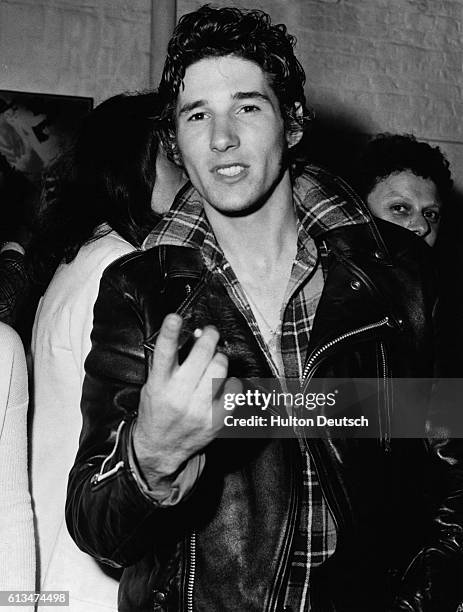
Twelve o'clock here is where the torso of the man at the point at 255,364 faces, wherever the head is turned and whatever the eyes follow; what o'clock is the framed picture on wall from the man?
The framed picture on wall is roughly at 5 o'clock from the man.

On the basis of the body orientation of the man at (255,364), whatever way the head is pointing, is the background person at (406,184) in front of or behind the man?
behind

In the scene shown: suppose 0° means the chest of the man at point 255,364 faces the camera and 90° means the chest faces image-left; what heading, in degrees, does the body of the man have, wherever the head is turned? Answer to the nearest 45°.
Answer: approximately 0°

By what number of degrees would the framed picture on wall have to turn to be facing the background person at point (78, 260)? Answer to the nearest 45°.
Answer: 0° — it already faces them

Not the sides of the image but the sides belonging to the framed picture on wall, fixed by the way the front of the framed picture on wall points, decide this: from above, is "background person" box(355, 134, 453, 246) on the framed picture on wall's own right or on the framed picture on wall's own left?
on the framed picture on wall's own left

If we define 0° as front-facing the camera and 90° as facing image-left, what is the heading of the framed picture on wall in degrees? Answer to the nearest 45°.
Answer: approximately 0°

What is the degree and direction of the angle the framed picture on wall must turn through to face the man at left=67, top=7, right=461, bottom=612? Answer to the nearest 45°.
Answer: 0° — it already faces them

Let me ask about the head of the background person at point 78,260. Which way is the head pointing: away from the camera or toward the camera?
away from the camera

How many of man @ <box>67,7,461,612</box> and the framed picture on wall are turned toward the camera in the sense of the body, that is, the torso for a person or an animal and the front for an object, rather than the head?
2
